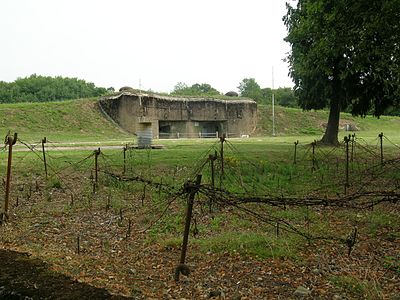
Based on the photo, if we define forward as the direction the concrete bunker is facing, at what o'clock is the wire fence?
The wire fence is roughly at 12 o'clock from the concrete bunker.

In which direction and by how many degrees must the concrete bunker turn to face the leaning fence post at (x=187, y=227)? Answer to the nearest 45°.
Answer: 0° — it already faces it

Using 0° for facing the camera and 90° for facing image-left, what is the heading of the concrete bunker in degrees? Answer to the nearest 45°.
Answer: approximately 0°
